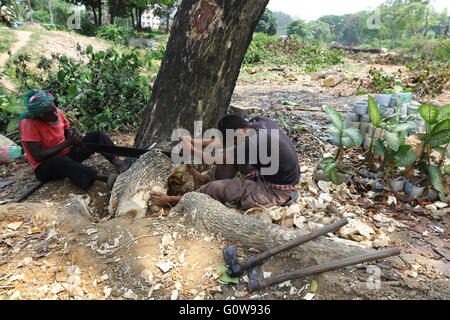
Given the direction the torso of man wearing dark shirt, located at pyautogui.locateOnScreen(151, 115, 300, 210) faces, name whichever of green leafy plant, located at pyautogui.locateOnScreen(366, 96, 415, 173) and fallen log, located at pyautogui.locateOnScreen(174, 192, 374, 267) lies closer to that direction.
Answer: the fallen log

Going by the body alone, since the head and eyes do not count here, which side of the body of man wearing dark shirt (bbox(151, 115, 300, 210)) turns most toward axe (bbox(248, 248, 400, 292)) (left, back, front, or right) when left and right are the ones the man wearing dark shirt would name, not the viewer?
left

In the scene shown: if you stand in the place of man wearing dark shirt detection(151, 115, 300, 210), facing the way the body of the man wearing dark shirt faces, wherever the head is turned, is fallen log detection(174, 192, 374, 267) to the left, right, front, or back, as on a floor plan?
left

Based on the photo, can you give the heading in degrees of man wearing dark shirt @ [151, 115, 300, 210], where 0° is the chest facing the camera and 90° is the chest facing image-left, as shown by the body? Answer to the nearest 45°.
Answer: approximately 90°

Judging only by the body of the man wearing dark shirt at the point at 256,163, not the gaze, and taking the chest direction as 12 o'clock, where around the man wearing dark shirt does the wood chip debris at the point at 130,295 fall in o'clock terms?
The wood chip debris is roughly at 10 o'clock from the man wearing dark shirt.

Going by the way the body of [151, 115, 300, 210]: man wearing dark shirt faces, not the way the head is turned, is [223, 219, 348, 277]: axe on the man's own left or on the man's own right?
on the man's own left

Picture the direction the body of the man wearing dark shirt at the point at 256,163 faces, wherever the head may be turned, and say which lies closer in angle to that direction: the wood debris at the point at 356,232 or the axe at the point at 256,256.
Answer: the axe

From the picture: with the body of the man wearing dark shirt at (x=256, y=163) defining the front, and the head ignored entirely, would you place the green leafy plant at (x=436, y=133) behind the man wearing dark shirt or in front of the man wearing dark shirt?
behind

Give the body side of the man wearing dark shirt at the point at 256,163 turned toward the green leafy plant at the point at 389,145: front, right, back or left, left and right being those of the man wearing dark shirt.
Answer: back

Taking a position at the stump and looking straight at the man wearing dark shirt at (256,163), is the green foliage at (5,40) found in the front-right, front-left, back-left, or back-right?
back-left

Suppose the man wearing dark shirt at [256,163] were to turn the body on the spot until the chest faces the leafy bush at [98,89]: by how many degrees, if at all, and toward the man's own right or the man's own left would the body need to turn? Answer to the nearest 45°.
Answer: approximately 45° to the man's own right
